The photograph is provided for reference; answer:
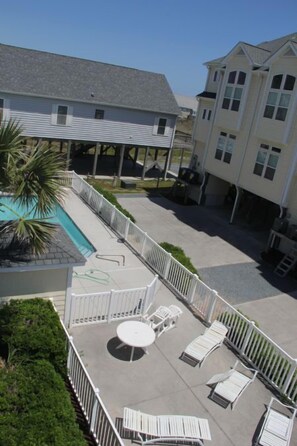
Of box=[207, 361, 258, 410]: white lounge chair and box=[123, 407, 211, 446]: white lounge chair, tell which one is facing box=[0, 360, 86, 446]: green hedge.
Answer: box=[207, 361, 258, 410]: white lounge chair

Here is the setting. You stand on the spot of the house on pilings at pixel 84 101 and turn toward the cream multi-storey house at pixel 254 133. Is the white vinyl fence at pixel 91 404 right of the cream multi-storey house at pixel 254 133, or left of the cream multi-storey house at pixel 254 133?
right

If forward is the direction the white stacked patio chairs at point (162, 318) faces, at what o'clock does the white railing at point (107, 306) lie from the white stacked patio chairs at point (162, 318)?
The white railing is roughly at 1 o'clock from the white stacked patio chairs.

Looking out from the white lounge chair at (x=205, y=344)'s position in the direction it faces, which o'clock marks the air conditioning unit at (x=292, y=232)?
The air conditioning unit is roughly at 5 o'clock from the white lounge chair.

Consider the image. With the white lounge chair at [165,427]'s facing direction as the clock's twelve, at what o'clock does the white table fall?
The white table is roughly at 8 o'clock from the white lounge chair.

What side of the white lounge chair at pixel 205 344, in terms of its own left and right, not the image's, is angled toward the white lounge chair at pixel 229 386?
left

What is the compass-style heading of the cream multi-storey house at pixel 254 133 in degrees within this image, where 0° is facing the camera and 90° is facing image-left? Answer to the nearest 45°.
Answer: approximately 45°

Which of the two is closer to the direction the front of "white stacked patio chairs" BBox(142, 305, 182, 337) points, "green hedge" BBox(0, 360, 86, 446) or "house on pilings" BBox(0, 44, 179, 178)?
the green hedge

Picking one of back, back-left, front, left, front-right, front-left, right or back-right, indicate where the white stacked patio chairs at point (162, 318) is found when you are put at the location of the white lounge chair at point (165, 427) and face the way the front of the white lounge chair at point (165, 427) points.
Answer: left

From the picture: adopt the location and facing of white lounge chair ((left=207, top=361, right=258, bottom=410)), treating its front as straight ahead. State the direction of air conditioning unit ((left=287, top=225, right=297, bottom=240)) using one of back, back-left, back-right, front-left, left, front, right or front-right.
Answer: back-right
